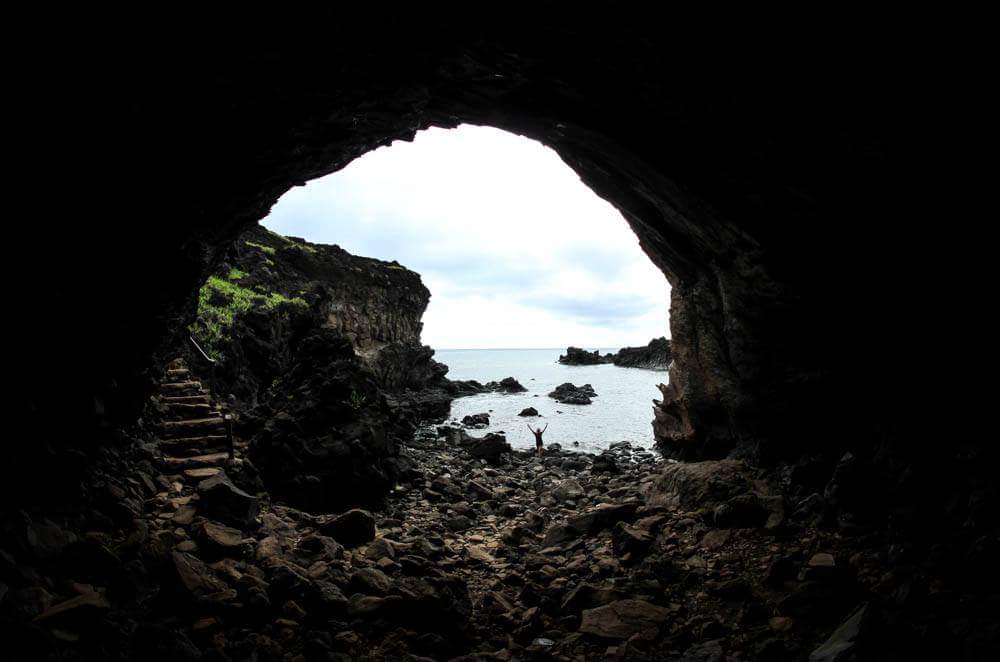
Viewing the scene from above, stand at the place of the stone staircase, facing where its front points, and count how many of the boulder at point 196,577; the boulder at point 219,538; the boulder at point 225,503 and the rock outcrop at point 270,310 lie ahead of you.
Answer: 3

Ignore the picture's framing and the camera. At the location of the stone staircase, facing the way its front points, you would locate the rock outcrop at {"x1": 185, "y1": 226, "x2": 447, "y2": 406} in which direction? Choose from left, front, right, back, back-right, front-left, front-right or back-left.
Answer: back

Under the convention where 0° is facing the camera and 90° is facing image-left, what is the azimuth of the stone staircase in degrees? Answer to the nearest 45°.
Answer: approximately 0°

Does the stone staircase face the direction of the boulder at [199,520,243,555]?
yes

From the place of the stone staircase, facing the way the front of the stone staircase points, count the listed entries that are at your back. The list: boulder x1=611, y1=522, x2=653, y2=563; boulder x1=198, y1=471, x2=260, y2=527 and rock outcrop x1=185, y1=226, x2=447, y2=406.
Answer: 1

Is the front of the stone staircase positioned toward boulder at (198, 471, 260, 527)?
yes
